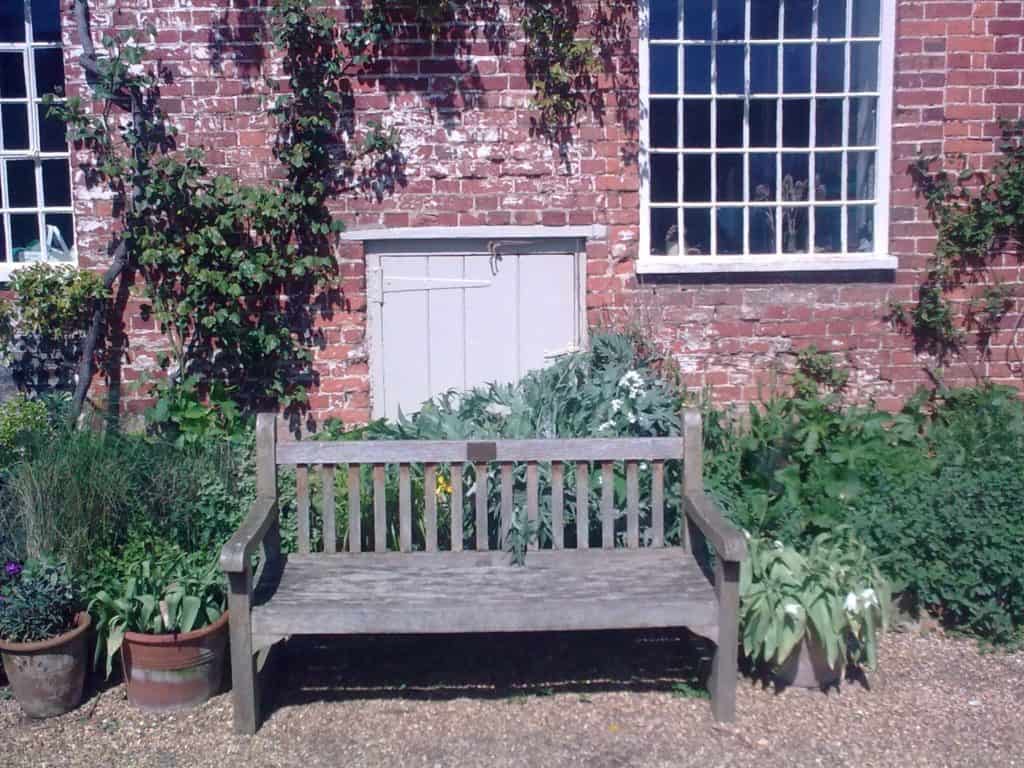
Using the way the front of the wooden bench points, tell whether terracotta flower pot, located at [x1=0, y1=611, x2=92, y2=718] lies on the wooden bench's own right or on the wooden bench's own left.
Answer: on the wooden bench's own right

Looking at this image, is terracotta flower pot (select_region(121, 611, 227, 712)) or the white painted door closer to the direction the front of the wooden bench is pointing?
the terracotta flower pot

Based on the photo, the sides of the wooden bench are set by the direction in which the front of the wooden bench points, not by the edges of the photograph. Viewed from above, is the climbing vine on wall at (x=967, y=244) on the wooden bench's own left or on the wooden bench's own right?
on the wooden bench's own left

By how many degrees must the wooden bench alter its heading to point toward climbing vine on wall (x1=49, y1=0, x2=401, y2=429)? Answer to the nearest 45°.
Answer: approximately 135° to its right

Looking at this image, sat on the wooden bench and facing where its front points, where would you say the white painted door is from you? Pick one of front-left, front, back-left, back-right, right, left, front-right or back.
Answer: back

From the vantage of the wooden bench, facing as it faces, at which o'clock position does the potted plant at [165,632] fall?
The potted plant is roughly at 3 o'clock from the wooden bench.

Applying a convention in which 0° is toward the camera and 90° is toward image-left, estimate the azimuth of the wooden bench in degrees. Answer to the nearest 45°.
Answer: approximately 0°

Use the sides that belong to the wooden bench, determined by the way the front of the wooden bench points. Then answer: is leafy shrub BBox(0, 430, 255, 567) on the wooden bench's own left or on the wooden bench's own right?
on the wooden bench's own right

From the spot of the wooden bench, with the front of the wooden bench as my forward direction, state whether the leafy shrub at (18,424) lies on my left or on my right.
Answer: on my right

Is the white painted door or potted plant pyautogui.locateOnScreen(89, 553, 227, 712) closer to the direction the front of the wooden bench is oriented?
the potted plant
